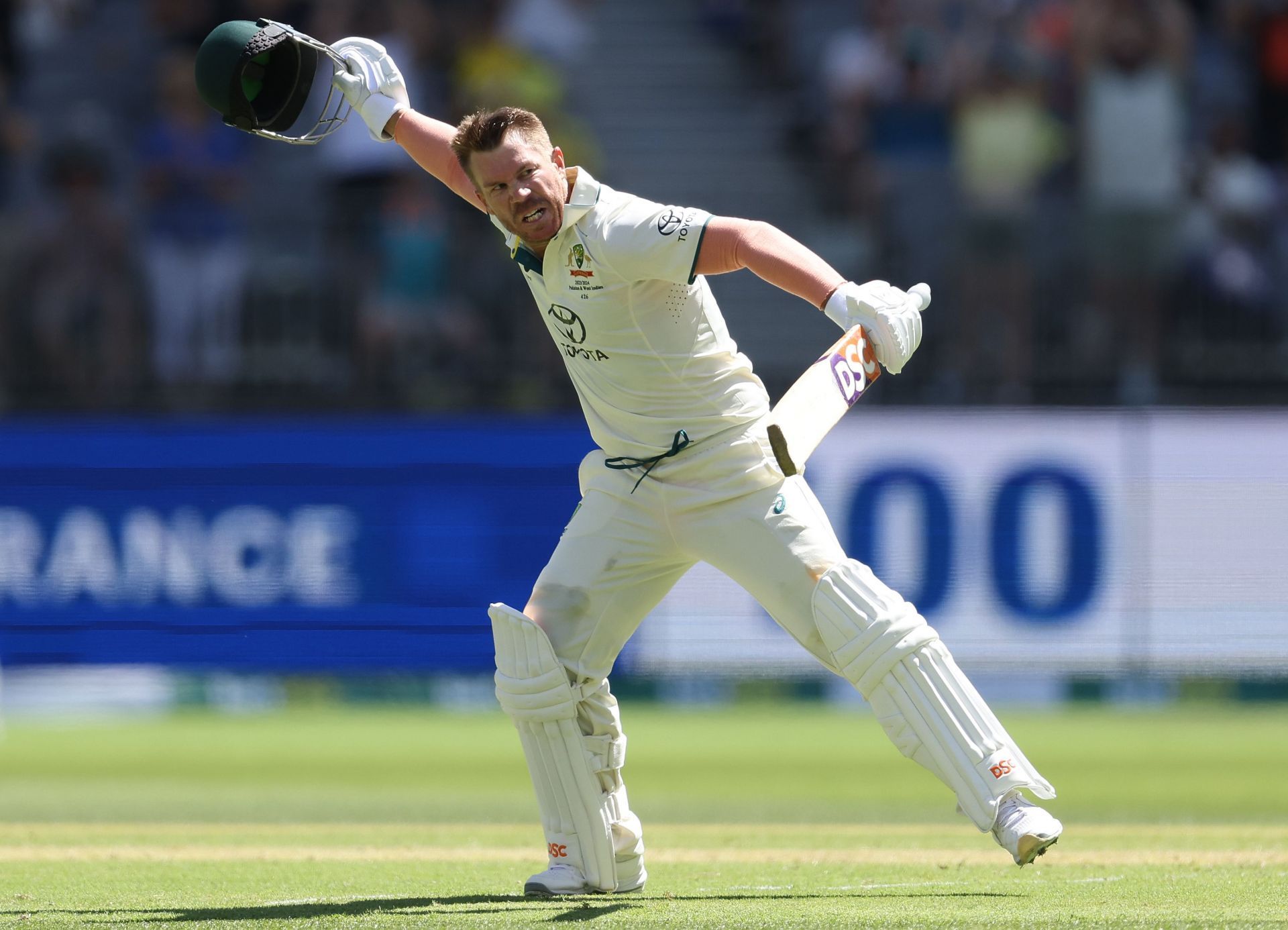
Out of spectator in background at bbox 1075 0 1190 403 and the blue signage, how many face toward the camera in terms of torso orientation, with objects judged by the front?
2

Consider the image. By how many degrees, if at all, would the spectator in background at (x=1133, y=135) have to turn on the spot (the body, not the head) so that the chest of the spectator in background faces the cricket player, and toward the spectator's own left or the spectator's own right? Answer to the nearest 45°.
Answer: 0° — they already face them

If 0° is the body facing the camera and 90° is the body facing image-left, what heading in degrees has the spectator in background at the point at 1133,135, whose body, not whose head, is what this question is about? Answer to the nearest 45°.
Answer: approximately 0°

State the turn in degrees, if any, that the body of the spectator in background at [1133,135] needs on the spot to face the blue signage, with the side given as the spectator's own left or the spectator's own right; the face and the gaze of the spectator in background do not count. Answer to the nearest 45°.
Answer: approximately 45° to the spectator's own right

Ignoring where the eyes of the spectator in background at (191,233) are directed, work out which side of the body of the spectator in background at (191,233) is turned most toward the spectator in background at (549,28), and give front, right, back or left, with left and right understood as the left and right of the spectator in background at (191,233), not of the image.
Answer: left

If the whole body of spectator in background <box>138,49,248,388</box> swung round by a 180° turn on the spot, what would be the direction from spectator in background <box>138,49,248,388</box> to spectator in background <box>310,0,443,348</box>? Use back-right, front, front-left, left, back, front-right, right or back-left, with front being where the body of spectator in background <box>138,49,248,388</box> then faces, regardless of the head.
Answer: right

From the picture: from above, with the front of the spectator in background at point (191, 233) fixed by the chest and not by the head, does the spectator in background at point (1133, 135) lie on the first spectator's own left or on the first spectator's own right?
on the first spectator's own left

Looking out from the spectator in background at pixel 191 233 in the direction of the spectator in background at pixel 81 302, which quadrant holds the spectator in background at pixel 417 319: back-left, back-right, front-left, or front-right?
back-left

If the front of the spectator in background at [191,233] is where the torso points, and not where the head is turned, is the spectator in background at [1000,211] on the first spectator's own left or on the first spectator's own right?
on the first spectator's own left

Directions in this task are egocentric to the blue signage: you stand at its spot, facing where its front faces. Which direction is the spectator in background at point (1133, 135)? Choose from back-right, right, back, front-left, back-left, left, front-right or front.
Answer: left

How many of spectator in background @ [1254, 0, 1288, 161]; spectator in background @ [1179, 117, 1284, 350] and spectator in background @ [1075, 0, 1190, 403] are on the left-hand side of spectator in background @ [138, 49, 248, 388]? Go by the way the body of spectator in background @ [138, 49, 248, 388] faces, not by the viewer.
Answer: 3

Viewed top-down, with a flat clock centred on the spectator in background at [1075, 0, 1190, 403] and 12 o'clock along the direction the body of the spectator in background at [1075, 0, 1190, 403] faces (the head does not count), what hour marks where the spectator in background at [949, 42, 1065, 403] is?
the spectator in background at [949, 42, 1065, 403] is roughly at 2 o'clock from the spectator in background at [1075, 0, 1190, 403].
